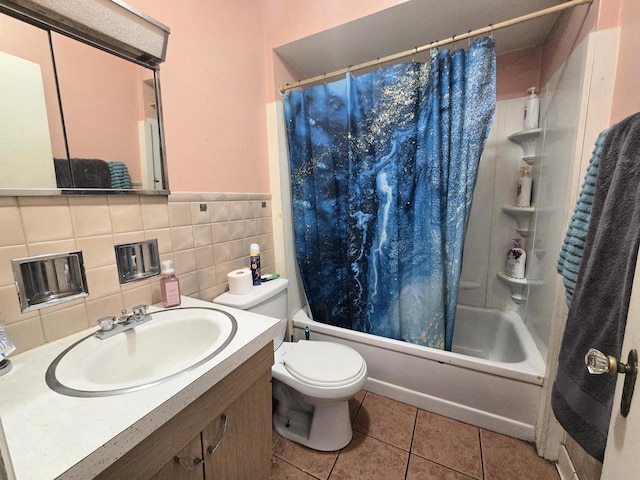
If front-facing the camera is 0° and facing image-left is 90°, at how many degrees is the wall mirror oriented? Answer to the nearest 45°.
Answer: approximately 315°

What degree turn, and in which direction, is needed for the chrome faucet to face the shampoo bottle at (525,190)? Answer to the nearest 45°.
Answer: approximately 45° to its left

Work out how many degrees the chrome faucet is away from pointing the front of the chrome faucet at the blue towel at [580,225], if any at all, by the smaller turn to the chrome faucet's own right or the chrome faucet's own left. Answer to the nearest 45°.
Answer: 0° — it already faces it

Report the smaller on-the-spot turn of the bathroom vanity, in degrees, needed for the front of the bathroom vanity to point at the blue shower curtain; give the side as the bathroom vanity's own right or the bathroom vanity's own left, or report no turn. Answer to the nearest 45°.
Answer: approximately 45° to the bathroom vanity's own left

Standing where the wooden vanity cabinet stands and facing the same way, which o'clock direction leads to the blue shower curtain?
The blue shower curtain is roughly at 10 o'clock from the wooden vanity cabinet.

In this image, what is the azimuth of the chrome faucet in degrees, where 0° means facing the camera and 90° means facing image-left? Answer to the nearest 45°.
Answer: approximately 315°

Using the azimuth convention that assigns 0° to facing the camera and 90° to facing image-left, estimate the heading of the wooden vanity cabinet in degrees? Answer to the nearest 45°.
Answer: approximately 315°

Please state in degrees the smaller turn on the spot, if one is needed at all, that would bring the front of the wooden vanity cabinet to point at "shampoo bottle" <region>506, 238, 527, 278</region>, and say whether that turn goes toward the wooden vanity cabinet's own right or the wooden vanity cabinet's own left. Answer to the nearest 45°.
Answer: approximately 45° to the wooden vanity cabinet's own left
